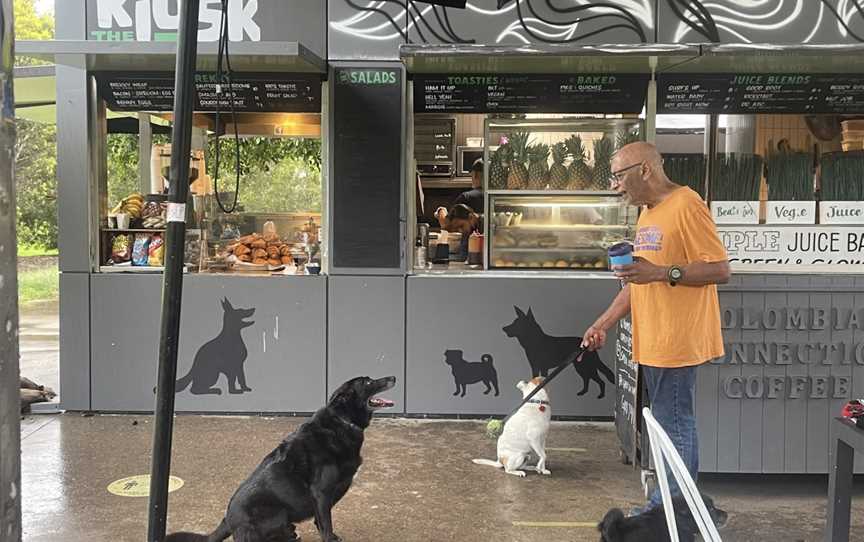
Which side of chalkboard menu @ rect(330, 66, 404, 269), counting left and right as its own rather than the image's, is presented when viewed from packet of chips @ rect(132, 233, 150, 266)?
right

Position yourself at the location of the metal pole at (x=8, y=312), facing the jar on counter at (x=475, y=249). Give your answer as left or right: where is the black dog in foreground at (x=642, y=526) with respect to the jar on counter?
right

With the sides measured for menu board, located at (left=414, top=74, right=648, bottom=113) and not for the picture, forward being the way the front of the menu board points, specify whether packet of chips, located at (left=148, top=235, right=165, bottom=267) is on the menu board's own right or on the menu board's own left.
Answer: on the menu board's own right

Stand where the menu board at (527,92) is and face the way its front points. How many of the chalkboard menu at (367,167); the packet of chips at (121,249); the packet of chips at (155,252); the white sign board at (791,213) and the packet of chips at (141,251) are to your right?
4

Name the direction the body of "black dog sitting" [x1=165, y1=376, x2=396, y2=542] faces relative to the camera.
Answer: to the viewer's right

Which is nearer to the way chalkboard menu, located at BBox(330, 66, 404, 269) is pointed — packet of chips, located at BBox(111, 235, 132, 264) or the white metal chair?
the white metal chair

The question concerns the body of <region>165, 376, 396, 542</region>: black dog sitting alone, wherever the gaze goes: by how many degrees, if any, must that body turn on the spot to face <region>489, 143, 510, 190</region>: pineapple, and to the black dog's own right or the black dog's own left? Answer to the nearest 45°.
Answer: approximately 45° to the black dog's own left

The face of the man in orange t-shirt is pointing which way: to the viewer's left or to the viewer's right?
to the viewer's left

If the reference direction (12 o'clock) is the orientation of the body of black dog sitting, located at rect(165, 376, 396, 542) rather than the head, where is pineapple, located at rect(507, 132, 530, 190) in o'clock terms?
The pineapple is roughly at 10 o'clock from the black dog sitting.

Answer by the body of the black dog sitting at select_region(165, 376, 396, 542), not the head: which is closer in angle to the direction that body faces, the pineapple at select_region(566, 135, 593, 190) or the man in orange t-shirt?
the man in orange t-shirt

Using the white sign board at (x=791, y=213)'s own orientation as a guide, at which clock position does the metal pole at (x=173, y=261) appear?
The metal pole is roughly at 1 o'clock from the white sign board.

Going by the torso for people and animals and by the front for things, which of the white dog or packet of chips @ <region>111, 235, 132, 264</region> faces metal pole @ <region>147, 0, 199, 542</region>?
the packet of chips
